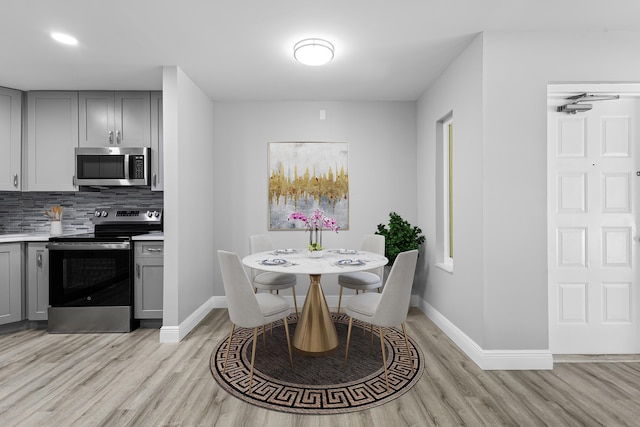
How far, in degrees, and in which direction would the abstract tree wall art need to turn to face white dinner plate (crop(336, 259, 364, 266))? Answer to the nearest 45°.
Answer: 0° — it already faces it

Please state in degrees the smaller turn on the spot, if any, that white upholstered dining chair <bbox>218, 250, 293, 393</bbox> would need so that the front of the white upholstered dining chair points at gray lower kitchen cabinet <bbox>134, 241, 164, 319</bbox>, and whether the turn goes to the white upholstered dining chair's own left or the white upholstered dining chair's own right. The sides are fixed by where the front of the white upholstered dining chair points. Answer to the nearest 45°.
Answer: approximately 90° to the white upholstered dining chair's own left

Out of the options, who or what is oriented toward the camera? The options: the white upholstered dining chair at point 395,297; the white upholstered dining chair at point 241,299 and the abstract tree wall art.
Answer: the abstract tree wall art

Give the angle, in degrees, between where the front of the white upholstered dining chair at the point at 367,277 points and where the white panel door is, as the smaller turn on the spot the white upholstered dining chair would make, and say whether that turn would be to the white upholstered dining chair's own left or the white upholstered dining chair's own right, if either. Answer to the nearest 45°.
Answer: approximately 135° to the white upholstered dining chair's own left

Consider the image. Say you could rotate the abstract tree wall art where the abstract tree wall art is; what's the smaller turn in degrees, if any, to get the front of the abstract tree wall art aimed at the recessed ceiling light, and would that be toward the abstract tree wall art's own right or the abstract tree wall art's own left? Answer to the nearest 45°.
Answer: approximately 45° to the abstract tree wall art's own right

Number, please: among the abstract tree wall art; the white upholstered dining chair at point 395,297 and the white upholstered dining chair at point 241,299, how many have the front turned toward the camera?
1

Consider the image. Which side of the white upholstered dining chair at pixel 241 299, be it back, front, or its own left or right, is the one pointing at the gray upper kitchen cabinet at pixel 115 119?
left

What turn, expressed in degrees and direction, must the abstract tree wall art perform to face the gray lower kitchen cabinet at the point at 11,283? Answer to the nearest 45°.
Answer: approximately 90° to its right

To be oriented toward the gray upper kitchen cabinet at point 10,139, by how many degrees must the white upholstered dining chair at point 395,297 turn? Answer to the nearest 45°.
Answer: approximately 45° to its left

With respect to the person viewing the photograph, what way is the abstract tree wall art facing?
facing the viewer

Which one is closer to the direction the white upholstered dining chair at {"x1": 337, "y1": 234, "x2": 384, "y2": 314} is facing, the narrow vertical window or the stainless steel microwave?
the stainless steel microwave

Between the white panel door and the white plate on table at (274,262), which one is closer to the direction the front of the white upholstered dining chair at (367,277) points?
the white plate on table

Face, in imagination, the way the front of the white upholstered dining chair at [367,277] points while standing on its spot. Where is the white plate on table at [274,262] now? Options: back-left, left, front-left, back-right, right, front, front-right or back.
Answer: front

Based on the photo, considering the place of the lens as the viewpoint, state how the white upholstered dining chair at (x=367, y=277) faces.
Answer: facing the viewer and to the left of the viewer

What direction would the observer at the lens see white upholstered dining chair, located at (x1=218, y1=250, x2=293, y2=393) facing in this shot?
facing away from the viewer and to the right of the viewer
